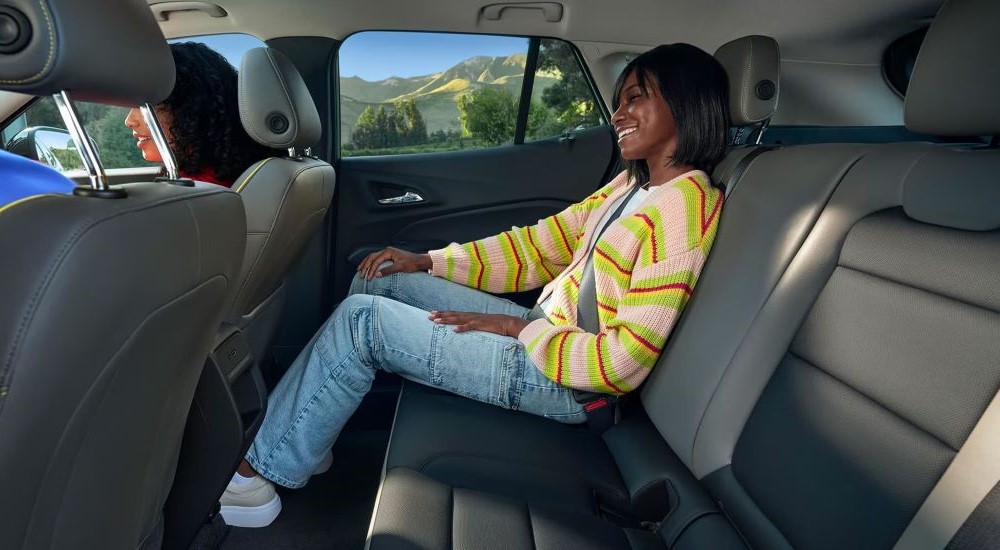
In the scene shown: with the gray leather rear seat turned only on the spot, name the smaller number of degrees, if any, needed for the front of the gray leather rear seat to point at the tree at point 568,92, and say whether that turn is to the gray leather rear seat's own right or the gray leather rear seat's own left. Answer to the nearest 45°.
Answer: approximately 90° to the gray leather rear seat's own right

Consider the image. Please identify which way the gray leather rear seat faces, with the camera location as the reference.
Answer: facing the viewer and to the left of the viewer

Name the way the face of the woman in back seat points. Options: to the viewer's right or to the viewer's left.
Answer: to the viewer's left

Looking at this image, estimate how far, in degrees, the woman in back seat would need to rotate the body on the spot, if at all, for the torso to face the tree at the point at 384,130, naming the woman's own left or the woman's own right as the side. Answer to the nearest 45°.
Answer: approximately 45° to the woman's own right

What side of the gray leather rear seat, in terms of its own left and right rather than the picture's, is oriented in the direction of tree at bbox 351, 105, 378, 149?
right

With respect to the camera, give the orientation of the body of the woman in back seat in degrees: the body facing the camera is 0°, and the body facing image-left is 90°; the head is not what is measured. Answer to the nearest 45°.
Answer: approximately 90°

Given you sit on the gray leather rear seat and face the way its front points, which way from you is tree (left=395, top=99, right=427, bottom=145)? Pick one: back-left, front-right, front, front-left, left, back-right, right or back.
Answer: right

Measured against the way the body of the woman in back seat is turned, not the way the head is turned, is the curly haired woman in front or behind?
in front

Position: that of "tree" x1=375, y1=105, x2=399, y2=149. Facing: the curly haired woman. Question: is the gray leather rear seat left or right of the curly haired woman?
left

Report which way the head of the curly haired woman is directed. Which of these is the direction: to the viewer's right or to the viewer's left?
to the viewer's left

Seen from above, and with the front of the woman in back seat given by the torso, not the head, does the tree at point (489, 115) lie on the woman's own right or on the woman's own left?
on the woman's own right

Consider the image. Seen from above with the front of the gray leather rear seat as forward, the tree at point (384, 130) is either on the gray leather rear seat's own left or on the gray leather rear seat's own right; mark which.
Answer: on the gray leather rear seat's own right

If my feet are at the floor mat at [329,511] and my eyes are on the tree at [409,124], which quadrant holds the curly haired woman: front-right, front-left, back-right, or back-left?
front-left

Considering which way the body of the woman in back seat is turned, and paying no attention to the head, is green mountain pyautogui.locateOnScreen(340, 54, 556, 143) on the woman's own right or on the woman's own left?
on the woman's own right

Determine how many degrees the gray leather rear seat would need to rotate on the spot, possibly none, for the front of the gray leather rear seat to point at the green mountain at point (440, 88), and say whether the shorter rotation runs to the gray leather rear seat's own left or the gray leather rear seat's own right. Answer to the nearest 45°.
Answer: approximately 90° to the gray leather rear seat's own right

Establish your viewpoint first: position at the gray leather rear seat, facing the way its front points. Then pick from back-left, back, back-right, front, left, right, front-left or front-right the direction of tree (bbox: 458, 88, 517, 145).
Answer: right
